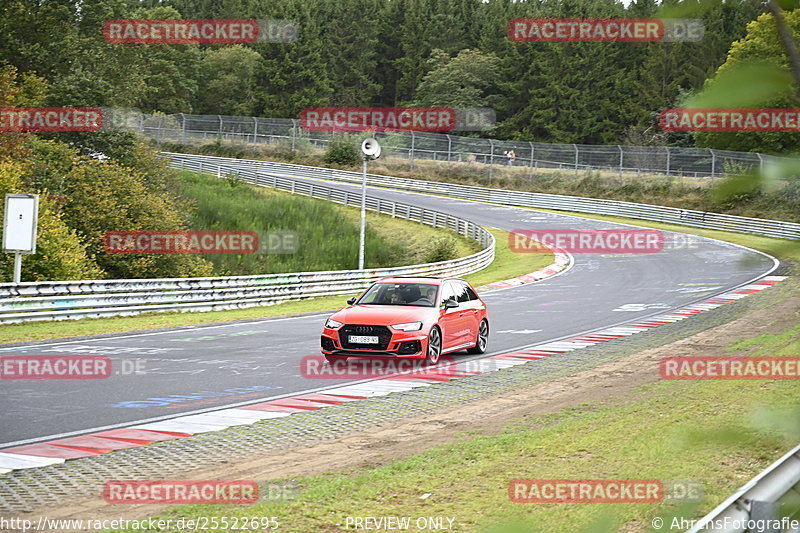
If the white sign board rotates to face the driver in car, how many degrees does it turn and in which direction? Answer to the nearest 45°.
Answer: approximately 45° to its left

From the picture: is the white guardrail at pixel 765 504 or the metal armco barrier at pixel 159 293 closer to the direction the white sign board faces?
the white guardrail

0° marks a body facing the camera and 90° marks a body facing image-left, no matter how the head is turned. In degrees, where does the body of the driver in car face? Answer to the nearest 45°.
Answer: approximately 45°

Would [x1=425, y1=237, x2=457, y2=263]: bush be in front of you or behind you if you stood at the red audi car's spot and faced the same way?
behind

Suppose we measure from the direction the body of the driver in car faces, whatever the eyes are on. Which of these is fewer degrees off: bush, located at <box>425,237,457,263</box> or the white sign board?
the white sign board

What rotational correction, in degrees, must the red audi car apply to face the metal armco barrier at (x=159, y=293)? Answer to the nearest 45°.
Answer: approximately 90° to its right

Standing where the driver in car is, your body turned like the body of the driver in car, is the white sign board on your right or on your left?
on your right

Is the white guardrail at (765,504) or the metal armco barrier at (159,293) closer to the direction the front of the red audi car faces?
the white guardrail

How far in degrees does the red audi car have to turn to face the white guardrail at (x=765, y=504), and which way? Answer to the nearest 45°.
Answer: approximately 45° to its left

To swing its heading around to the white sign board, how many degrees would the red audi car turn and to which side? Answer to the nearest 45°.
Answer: approximately 90° to its right

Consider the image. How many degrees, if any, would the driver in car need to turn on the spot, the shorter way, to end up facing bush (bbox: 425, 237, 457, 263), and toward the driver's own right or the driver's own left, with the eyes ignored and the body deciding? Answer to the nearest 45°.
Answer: approximately 135° to the driver's own right
